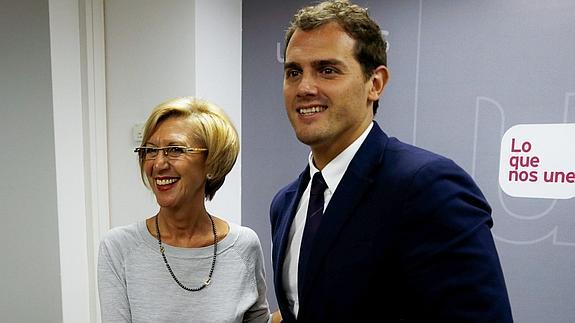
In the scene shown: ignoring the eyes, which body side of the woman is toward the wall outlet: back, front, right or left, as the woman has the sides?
back

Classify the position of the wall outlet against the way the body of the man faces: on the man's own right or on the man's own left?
on the man's own right

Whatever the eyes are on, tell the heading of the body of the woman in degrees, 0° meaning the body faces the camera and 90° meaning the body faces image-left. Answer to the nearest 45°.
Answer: approximately 0°

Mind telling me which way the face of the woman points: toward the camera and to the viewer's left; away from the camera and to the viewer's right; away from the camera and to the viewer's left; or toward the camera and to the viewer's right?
toward the camera and to the viewer's left

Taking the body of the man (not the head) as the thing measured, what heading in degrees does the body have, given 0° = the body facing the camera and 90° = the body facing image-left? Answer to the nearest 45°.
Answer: approximately 45°

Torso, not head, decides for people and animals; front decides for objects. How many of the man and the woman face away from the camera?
0
